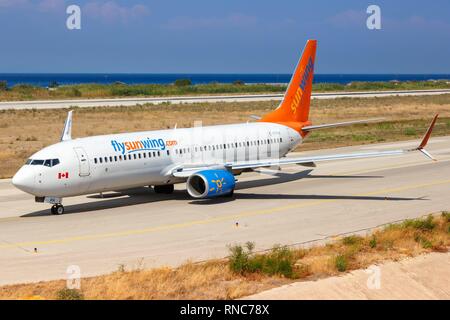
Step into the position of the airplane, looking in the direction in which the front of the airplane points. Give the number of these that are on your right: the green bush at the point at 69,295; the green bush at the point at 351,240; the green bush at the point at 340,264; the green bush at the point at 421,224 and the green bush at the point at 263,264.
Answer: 0

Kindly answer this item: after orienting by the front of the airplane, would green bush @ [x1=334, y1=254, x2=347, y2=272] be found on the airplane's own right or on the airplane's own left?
on the airplane's own left

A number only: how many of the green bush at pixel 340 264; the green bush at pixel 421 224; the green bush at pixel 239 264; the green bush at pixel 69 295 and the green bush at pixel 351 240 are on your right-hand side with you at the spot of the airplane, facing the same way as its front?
0

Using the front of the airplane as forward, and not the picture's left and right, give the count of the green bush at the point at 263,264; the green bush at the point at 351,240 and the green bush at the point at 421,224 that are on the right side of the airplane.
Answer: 0

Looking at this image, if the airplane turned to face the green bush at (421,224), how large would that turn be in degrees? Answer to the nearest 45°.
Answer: approximately 90° to its left

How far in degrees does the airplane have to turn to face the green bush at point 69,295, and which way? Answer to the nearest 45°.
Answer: approximately 45° to its left

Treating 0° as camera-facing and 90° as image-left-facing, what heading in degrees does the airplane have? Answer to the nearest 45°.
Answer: approximately 45°

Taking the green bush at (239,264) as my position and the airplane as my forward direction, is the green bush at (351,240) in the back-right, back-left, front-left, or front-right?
front-right

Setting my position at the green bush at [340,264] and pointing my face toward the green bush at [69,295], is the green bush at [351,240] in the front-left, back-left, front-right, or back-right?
back-right

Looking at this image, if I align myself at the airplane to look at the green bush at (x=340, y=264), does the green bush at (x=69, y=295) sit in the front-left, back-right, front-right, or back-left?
front-right

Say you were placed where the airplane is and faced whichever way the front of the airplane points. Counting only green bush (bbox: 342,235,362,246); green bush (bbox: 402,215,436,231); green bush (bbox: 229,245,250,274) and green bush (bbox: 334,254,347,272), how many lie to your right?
0

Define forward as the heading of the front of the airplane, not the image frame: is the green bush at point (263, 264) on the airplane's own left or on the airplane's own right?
on the airplane's own left

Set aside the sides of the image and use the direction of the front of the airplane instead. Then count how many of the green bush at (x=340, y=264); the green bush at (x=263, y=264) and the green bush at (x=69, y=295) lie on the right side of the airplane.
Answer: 0

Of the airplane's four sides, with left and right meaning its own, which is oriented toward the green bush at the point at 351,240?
left

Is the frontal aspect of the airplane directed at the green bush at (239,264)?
no

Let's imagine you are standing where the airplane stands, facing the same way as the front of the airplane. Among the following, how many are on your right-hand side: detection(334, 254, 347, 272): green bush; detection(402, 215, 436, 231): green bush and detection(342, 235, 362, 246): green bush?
0
